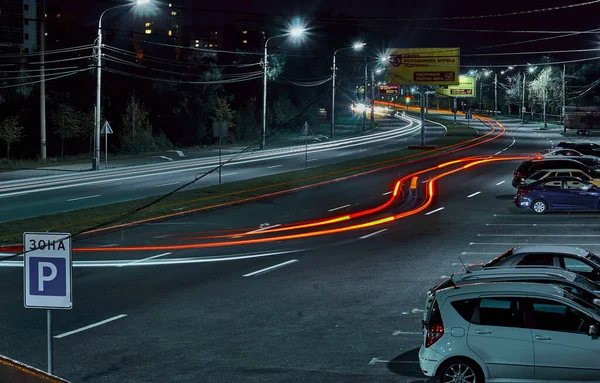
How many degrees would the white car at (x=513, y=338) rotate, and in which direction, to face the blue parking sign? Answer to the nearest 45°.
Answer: approximately 180°

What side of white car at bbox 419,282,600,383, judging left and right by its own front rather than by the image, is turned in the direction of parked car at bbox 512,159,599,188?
left

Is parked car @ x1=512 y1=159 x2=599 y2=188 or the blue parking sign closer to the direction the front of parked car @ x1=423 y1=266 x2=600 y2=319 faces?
the parked car

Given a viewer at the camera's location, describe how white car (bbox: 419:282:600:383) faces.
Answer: facing to the right of the viewer

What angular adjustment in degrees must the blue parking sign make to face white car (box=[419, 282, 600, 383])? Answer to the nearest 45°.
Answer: approximately 90° to its left

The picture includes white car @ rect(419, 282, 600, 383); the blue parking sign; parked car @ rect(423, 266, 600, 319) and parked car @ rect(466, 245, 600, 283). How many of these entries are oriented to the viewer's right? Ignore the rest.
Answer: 3

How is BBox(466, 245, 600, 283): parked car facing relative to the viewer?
to the viewer's right

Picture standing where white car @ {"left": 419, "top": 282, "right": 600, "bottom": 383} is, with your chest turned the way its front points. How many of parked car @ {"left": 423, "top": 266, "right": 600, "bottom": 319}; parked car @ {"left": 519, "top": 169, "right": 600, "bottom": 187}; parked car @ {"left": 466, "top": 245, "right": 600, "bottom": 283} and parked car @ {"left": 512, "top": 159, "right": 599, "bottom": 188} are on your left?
4

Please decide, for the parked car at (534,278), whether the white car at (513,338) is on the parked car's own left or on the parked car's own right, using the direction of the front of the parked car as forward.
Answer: on the parked car's own right

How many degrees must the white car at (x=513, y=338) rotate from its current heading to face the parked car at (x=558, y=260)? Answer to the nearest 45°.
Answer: approximately 90° to its left
